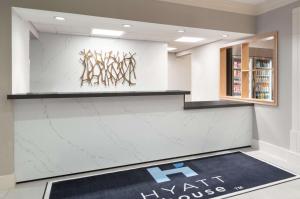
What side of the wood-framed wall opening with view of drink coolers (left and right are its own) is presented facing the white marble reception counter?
front

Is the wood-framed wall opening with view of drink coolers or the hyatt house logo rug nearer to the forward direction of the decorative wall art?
the hyatt house logo rug

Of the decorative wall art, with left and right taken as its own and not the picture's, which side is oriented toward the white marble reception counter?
front

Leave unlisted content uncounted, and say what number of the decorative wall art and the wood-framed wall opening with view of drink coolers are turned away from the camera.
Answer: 0

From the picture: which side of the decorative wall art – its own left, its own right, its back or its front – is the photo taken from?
front

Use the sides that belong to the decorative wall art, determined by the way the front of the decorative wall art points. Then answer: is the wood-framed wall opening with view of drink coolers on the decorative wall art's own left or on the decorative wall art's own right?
on the decorative wall art's own left
